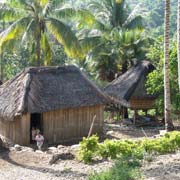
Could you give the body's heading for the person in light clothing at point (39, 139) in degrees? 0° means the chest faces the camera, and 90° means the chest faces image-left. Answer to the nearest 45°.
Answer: approximately 0°

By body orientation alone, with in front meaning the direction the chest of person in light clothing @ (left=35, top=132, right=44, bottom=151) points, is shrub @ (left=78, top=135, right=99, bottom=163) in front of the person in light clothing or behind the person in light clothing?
in front

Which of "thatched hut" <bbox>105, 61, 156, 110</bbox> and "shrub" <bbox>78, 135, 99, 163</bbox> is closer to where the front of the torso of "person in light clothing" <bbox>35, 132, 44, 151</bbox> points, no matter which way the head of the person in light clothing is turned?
the shrub

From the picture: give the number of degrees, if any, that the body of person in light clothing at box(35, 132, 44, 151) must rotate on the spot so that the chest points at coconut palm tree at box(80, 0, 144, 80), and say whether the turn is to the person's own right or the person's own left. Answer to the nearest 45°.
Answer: approximately 135° to the person's own left

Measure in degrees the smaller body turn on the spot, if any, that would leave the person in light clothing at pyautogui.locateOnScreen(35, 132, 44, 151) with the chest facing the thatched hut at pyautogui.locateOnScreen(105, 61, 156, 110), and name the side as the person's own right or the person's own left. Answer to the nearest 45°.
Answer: approximately 135° to the person's own left
